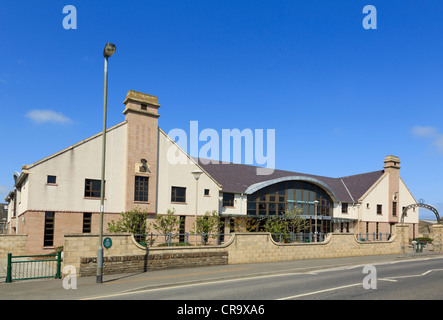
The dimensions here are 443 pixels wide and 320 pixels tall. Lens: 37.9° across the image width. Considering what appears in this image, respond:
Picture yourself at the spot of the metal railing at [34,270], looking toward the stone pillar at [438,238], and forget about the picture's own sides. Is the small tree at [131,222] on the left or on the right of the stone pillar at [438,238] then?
left

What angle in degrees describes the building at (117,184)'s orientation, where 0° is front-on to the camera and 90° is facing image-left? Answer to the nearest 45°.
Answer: approximately 315°

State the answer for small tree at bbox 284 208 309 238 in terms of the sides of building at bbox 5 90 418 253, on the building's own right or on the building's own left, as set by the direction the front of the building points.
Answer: on the building's own left

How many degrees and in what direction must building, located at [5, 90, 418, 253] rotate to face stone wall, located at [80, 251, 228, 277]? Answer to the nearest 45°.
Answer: approximately 45° to its right

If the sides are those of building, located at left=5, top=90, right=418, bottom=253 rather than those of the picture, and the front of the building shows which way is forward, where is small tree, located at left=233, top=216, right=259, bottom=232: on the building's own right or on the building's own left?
on the building's own left

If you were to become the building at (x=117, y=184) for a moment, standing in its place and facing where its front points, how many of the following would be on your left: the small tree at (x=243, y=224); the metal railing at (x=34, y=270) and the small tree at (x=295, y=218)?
2

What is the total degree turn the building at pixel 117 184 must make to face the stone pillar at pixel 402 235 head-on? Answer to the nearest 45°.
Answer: approximately 45° to its left
